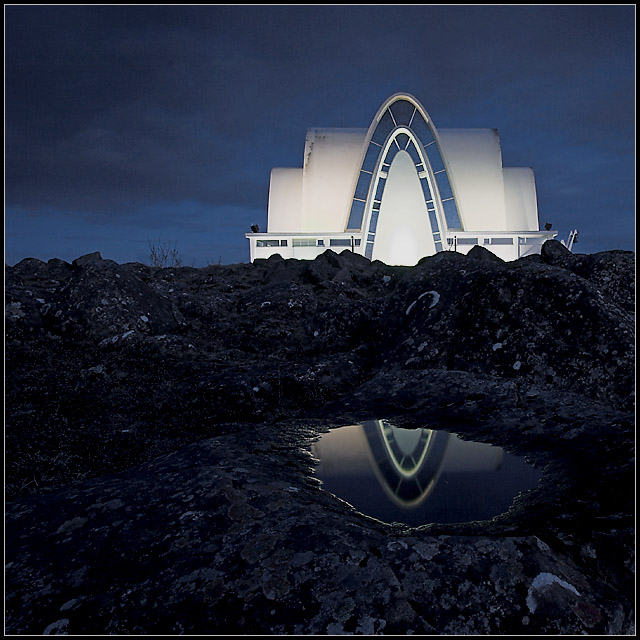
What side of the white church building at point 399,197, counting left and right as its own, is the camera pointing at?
front
